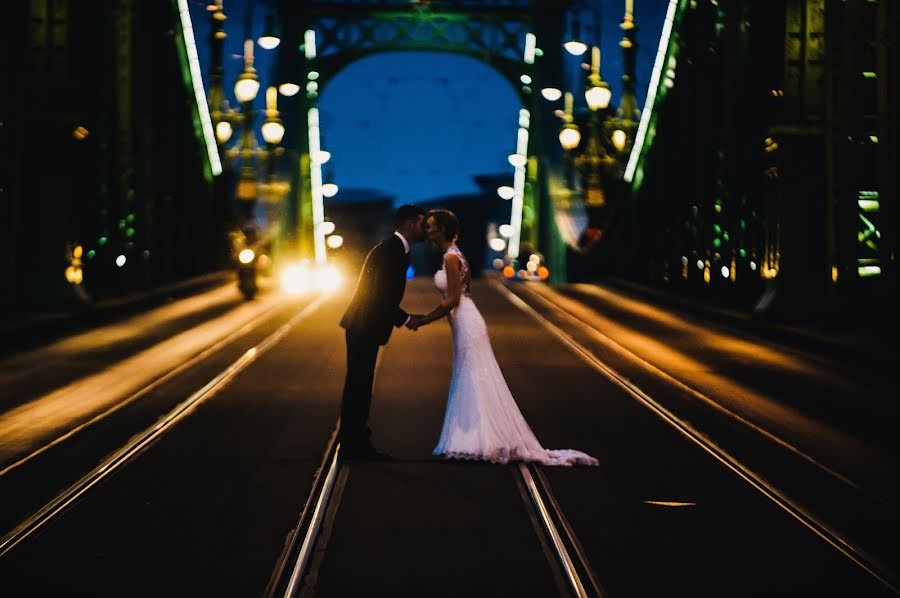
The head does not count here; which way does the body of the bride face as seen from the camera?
to the viewer's left

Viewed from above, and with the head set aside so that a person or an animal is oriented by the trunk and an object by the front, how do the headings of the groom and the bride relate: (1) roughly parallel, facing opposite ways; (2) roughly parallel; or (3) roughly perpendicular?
roughly parallel, facing opposite ways

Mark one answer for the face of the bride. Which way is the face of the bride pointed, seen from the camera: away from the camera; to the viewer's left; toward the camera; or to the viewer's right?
to the viewer's left

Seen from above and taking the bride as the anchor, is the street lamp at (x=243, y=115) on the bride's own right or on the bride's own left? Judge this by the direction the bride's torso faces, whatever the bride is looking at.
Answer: on the bride's own right

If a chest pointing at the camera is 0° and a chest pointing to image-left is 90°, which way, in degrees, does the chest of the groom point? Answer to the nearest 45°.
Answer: approximately 270°

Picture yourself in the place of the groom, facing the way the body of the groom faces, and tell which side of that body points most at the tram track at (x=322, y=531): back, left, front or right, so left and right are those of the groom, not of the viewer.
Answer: right

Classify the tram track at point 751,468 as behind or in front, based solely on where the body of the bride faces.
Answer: behind

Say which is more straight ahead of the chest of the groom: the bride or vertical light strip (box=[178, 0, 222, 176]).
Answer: the bride

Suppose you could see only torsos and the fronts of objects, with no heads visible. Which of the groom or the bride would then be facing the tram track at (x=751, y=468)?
the groom

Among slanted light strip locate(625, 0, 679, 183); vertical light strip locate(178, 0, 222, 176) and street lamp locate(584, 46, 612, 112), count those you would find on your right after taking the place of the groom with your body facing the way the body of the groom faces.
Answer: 0

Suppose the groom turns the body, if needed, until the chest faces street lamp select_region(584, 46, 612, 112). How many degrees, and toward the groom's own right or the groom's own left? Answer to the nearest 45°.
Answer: approximately 90° to the groom's own left

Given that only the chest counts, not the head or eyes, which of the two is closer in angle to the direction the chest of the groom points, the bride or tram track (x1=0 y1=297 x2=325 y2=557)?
the bride

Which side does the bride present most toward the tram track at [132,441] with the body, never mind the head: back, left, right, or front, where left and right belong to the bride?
front

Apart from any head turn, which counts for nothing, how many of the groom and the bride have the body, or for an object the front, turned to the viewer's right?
1

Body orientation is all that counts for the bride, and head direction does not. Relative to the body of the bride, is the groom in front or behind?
in front
